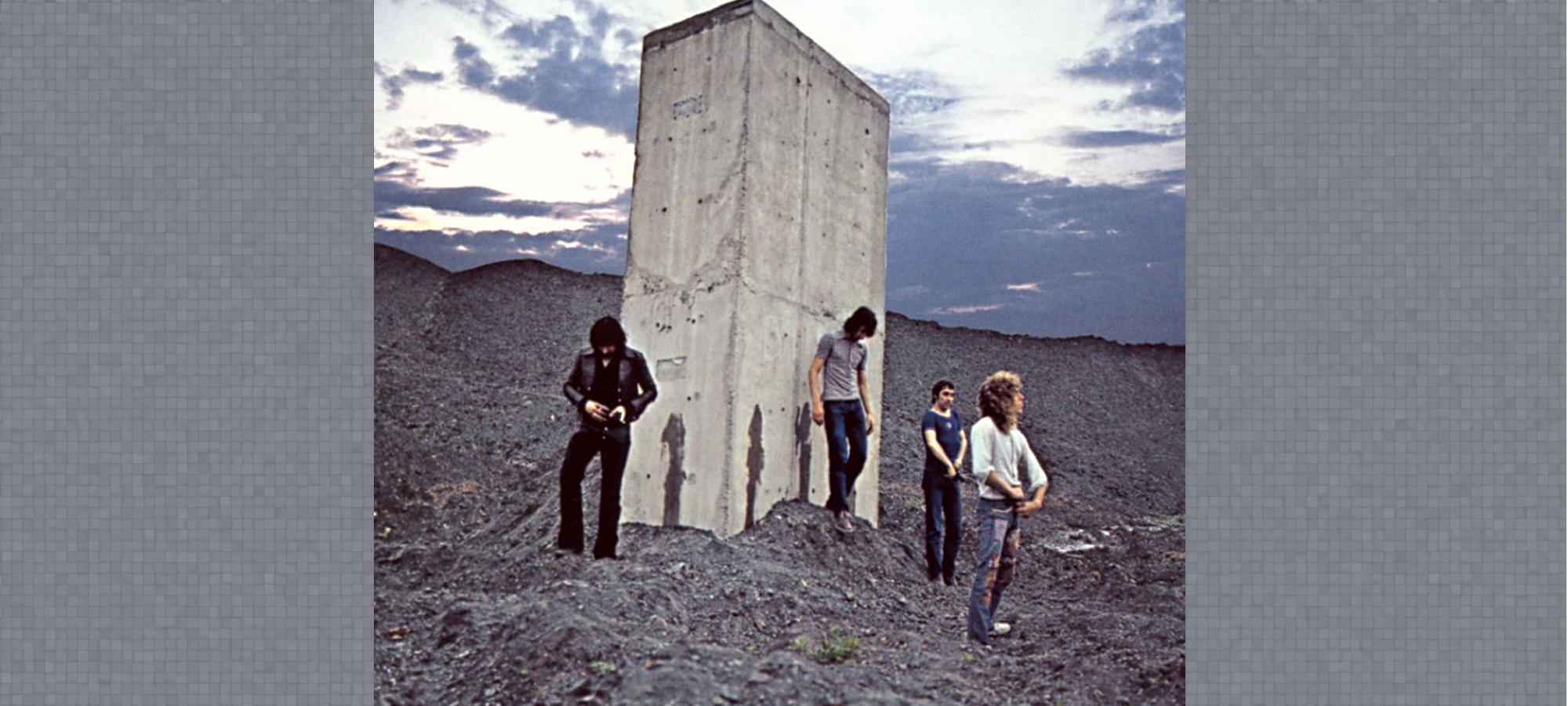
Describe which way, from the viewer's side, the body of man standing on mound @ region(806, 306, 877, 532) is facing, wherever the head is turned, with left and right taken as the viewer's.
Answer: facing the viewer and to the right of the viewer

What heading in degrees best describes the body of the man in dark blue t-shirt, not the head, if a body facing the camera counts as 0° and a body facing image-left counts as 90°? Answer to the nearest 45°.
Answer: approximately 315°

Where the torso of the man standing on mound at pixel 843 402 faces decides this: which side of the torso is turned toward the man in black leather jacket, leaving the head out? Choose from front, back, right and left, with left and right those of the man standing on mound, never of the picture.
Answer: right

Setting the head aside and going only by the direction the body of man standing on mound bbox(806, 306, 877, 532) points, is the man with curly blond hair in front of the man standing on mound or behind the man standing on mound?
in front

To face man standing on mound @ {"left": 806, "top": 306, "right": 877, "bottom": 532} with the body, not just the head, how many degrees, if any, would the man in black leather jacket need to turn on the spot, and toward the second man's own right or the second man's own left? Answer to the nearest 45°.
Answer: approximately 135° to the second man's own left

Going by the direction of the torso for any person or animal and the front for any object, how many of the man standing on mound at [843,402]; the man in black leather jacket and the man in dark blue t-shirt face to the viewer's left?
0

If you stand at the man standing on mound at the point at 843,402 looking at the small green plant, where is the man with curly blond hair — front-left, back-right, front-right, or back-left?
front-left

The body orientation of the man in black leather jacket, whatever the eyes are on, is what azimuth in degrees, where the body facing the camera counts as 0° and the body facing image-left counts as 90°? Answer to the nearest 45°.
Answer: approximately 0°

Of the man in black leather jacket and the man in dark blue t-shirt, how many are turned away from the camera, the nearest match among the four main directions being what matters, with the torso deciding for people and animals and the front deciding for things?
0

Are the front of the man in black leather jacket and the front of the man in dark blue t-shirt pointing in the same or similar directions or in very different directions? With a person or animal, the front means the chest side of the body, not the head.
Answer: same or similar directions

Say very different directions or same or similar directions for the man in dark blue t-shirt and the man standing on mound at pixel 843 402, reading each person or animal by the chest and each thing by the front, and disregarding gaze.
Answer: same or similar directions

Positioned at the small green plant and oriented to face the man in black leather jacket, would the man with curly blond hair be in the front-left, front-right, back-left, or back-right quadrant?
back-right

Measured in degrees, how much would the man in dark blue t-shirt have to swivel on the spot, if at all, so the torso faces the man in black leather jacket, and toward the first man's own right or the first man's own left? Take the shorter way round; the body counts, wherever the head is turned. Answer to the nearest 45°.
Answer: approximately 90° to the first man's own right

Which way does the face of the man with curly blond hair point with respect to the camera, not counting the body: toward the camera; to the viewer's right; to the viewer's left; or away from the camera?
to the viewer's right

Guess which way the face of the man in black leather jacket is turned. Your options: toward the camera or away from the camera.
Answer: toward the camera

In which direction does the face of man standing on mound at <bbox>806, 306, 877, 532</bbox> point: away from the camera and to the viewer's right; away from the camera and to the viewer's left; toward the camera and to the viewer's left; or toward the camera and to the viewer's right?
toward the camera and to the viewer's right

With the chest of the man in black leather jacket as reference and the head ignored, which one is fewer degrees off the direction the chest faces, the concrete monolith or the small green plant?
the small green plant

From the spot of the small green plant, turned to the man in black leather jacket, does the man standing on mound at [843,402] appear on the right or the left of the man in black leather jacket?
right
